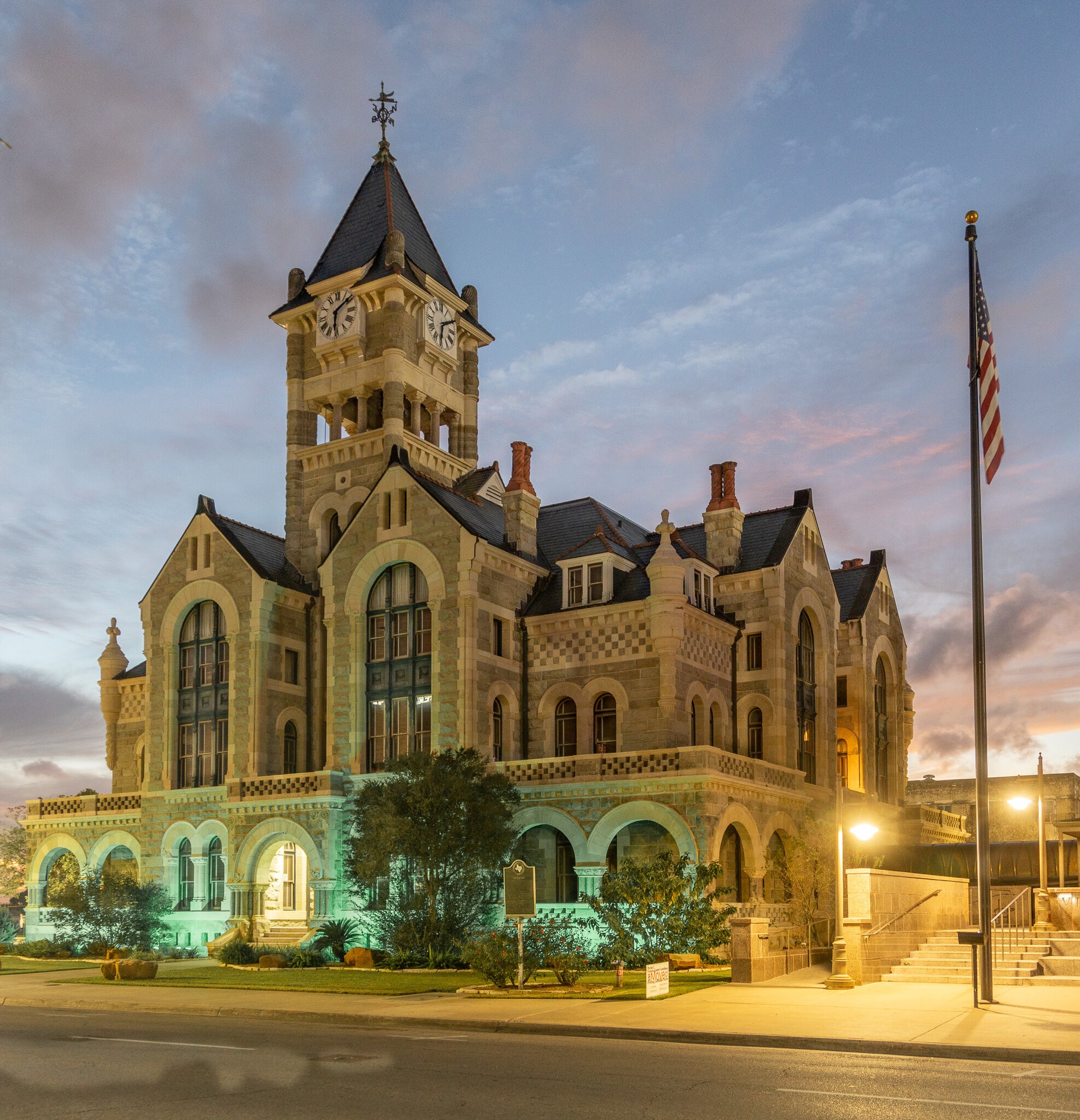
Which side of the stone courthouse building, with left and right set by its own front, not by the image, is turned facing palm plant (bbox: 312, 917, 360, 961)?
front

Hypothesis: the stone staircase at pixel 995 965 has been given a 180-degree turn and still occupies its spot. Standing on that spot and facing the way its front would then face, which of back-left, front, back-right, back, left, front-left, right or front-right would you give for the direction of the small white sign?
back-left

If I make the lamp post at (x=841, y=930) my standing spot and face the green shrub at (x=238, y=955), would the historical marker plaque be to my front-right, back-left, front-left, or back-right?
front-left

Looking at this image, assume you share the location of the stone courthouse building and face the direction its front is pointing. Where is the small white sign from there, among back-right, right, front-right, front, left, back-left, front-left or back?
front-left

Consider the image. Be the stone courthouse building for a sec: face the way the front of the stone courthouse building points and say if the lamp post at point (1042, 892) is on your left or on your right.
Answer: on your left

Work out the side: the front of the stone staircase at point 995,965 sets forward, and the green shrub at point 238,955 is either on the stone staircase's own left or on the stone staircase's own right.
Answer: on the stone staircase's own right

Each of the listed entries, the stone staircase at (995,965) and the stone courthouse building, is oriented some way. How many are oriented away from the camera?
0

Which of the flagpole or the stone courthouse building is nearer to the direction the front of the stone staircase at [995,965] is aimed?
the flagpole

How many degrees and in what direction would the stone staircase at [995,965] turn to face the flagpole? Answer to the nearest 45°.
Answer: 0° — it already faces it

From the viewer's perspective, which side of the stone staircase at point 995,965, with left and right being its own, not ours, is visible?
front

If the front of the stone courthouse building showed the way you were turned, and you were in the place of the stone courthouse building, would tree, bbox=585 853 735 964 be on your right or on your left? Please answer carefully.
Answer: on your left

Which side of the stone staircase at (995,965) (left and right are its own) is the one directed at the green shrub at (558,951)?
right
